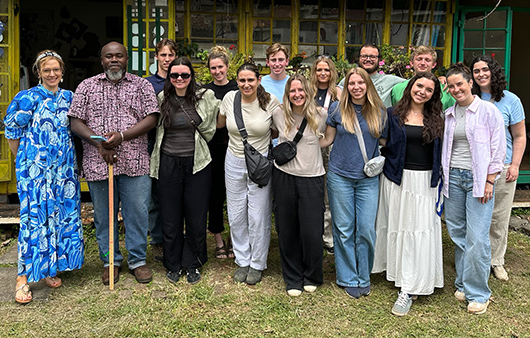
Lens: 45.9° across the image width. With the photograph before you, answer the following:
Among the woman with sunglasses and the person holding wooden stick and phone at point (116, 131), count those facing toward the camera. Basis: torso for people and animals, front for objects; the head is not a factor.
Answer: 2

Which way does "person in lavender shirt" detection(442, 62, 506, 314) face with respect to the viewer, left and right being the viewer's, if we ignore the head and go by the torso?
facing the viewer and to the left of the viewer

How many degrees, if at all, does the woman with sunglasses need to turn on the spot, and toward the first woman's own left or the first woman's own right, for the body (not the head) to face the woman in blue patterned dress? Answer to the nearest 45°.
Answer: approximately 90° to the first woman's own right

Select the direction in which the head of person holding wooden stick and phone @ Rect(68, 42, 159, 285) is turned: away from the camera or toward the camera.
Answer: toward the camera

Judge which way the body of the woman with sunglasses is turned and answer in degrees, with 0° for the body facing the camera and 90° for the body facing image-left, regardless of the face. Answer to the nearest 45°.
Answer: approximately 0°

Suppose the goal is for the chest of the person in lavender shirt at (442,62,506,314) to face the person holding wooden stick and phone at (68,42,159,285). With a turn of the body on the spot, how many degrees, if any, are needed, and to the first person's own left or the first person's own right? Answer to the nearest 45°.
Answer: approximately 45° to the first person's own right

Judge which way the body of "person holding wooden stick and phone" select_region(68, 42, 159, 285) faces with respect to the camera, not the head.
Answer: toward the camera

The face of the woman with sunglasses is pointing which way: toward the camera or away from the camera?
toward the camera

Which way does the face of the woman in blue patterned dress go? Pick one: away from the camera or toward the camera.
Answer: toward the camera
